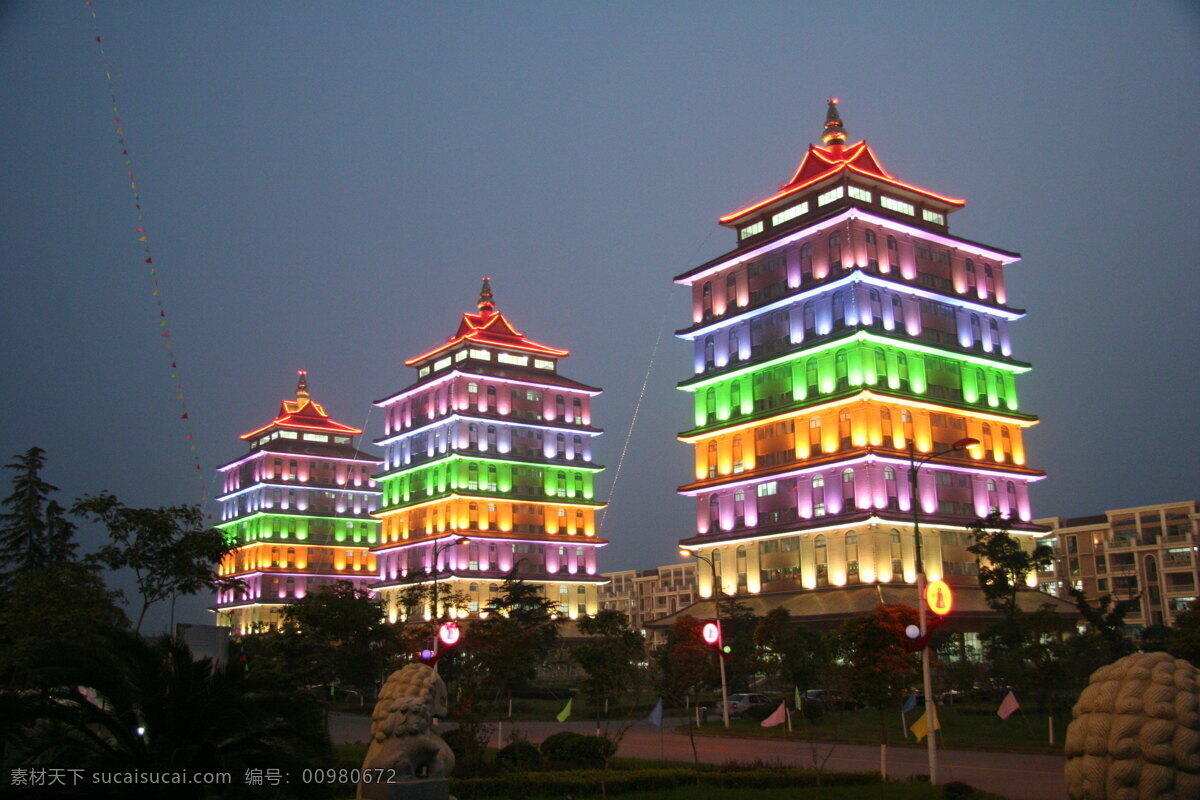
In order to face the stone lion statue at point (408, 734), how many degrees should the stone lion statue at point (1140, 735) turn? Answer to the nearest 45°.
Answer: approximately 90° to its left

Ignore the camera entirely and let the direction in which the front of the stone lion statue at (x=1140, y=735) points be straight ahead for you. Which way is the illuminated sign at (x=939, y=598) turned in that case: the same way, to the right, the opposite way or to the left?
the opposite way

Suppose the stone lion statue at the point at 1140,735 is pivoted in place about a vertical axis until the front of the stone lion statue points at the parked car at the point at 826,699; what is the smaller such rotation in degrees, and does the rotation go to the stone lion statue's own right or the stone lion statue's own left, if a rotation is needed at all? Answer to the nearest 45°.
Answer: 0° — it already faces it

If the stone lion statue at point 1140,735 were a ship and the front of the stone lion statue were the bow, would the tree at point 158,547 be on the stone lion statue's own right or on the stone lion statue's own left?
on the stone lion statue's own left

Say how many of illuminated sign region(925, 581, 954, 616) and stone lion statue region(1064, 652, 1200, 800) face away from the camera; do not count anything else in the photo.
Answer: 1

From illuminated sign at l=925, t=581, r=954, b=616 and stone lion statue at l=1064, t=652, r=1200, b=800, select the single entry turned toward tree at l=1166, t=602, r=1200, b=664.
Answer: the stone lion statue

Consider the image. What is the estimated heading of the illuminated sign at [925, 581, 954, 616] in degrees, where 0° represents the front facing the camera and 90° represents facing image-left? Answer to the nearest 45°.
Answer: approximately 0°

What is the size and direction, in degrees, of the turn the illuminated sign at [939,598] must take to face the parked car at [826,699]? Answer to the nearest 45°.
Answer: approximately 180°

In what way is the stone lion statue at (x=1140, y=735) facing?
away from the camera

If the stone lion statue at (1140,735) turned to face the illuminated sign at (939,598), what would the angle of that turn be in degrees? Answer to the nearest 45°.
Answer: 0° — it already faces it

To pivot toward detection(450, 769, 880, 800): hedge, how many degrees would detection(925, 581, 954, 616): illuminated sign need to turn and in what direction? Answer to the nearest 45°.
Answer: approximately 90° to its right

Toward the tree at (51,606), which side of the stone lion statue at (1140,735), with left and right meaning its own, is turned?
left

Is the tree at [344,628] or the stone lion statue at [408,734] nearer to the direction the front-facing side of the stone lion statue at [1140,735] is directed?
the tree
